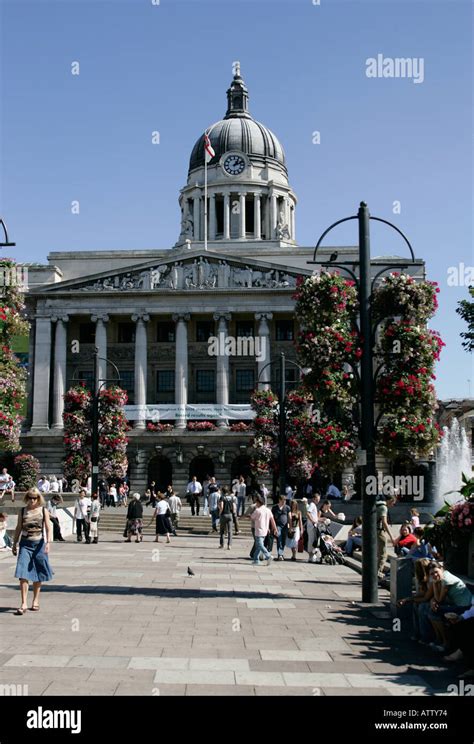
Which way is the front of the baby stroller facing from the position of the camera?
facing the viewer and to the right of the viewer

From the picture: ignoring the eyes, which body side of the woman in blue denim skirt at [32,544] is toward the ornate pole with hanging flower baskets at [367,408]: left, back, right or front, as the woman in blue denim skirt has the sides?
left

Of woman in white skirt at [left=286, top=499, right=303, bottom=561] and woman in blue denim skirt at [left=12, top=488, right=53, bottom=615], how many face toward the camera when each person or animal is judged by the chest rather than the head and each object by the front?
2

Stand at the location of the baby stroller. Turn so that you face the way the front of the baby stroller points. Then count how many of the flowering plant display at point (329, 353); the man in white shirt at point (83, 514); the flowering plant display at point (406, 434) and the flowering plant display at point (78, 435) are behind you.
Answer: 2

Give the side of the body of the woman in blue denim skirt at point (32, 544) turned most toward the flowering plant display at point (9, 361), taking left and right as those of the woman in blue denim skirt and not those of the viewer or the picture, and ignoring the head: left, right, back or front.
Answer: back

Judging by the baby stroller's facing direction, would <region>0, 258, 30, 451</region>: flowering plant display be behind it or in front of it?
behind

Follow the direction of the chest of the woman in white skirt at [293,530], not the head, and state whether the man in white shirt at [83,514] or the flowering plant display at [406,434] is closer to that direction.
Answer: the flowering plant display

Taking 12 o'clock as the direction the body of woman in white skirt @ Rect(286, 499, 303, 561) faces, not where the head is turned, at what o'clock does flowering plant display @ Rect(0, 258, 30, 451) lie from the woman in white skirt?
The flowering plant display is roughly at 4 o'clock from the woman in white skirt.
